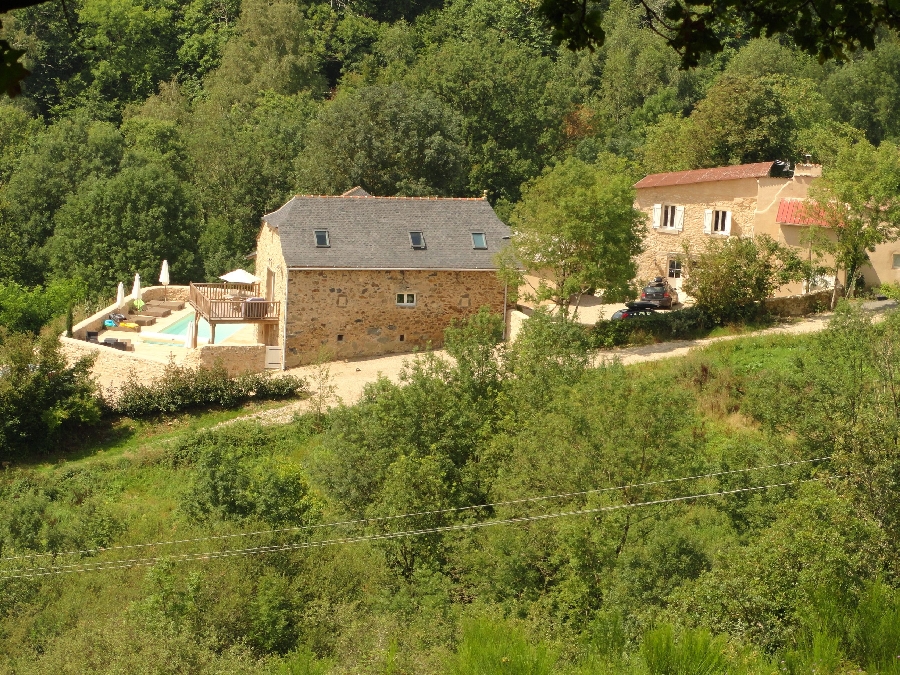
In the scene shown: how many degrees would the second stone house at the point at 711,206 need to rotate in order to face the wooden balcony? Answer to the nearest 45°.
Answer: approximately 45° to its right

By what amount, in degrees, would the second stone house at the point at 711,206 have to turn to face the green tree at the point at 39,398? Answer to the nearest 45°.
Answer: approximately 45° to its right

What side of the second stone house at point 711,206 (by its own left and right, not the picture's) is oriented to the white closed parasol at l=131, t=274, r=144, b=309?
right

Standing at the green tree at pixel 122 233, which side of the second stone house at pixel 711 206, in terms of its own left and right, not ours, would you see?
right

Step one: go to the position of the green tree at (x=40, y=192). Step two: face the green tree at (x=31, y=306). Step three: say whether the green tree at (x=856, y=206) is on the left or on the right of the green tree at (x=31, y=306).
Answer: left

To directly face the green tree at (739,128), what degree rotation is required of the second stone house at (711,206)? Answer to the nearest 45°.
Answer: approximately 180°

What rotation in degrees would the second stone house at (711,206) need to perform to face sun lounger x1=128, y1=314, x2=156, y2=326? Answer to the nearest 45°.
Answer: approximately 90° to its right

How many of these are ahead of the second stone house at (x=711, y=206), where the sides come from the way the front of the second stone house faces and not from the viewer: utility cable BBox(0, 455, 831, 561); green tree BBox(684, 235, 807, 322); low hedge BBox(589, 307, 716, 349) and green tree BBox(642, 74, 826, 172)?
3

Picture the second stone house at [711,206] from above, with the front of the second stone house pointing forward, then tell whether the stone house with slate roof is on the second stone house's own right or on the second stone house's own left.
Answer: on the second stone house's own right

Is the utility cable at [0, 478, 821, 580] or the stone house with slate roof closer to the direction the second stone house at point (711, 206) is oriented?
the utility cable

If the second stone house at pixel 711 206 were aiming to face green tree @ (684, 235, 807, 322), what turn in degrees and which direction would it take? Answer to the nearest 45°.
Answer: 0° — it already faces it

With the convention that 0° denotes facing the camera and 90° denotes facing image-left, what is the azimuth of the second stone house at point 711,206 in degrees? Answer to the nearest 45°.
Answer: approximately 0°
